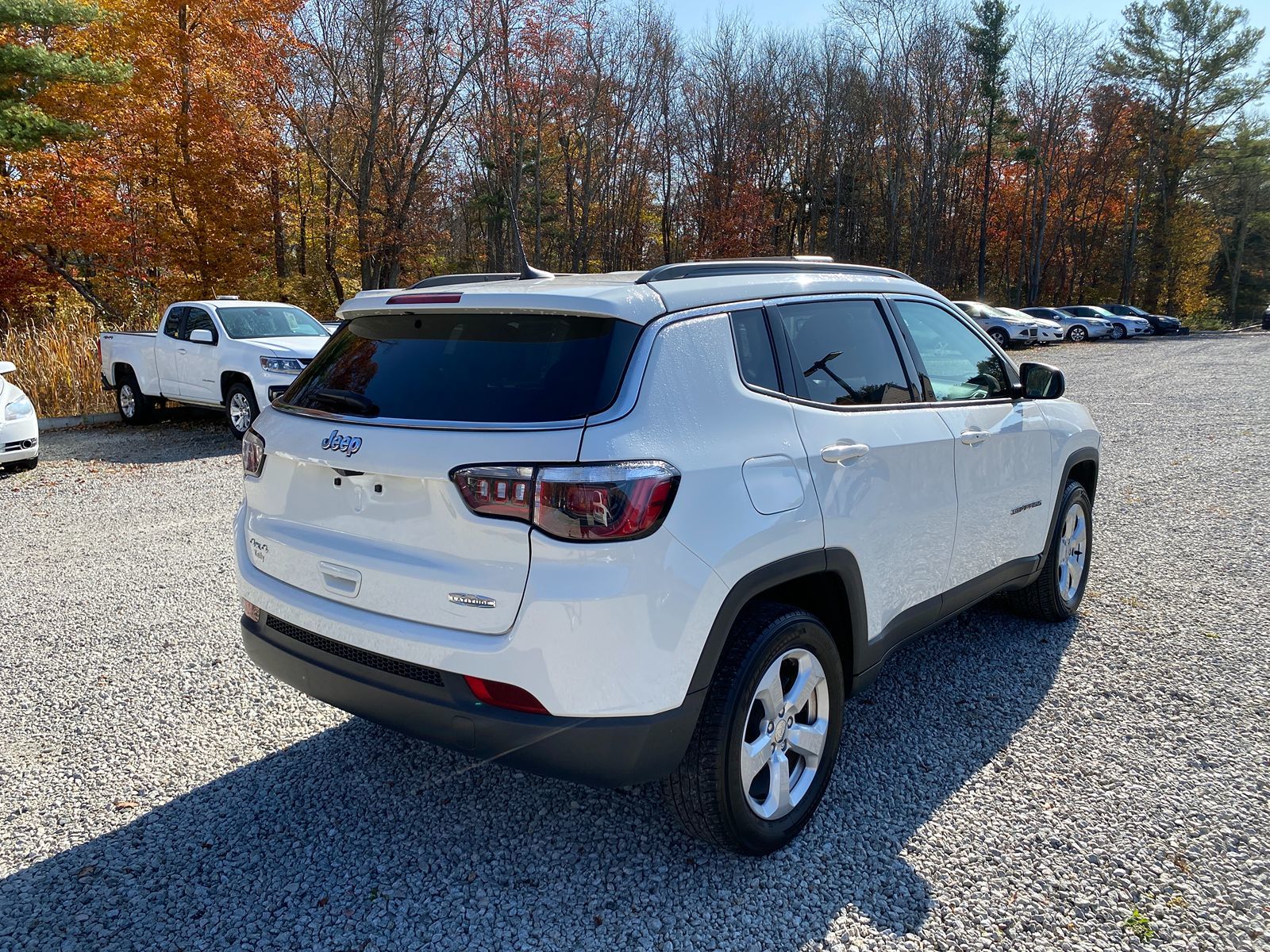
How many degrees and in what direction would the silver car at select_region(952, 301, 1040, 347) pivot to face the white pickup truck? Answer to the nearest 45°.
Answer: approximately 45° to its right

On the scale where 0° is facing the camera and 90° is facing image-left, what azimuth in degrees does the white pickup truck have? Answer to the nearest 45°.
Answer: approximately 315°

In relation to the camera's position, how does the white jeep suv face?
facing away from the viewer and to the right of the viewer

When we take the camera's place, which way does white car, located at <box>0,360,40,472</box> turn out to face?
facing the viewer and to the right of the viewer

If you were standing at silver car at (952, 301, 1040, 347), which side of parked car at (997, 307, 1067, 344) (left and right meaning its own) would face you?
right

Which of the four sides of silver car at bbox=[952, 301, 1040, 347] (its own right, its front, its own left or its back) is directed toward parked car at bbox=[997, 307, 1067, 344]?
left
